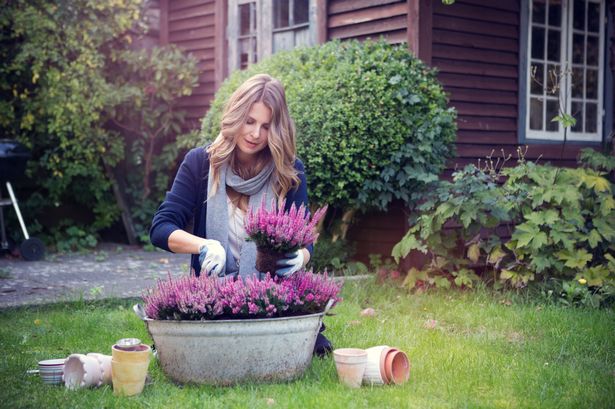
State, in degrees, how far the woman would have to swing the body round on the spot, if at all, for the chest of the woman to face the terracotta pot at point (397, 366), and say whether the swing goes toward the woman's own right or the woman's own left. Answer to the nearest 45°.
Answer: approximately 45° to the woman's own left

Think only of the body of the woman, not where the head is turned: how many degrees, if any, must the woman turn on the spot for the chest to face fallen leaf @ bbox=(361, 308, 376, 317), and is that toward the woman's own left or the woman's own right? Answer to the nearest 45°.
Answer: approximately 135° to the woman's own left

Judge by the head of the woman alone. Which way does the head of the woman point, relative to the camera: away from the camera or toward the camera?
toward the camera

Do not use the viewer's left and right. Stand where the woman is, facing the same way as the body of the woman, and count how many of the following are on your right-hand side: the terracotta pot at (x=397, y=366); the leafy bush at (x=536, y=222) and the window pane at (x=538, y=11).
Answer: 0

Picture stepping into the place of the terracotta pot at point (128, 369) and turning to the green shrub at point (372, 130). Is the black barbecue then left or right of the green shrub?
left

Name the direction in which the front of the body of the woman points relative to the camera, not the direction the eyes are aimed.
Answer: toward the camera

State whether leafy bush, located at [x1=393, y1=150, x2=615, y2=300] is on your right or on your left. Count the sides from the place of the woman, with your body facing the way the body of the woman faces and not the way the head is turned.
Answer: on your left

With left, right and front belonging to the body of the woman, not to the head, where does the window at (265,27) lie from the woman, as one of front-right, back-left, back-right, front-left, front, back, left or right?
back

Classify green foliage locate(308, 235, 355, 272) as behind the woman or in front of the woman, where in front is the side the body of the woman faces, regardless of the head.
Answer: behind
